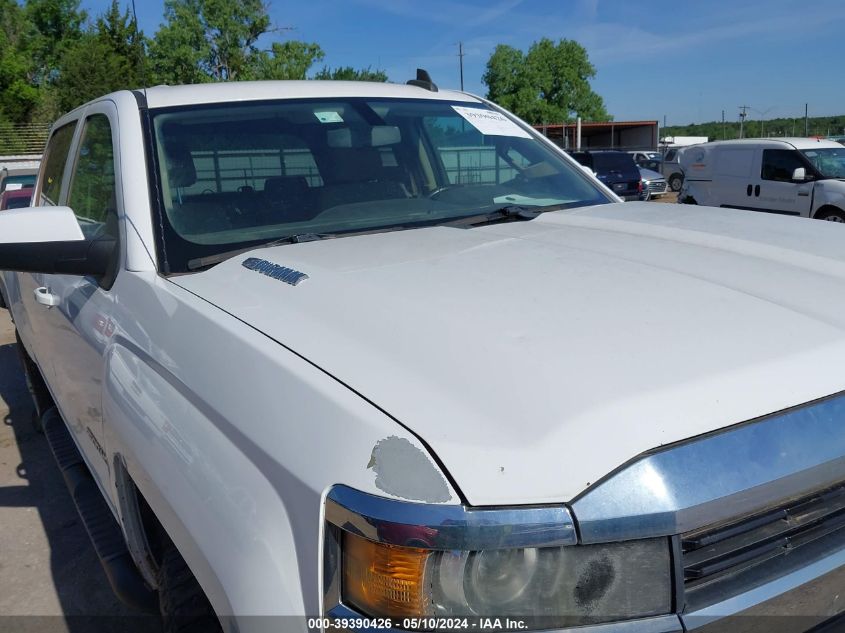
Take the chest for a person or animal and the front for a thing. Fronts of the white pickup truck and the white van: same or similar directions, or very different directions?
same or similar directions

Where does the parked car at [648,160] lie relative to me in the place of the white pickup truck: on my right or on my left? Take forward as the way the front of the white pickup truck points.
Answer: on my left

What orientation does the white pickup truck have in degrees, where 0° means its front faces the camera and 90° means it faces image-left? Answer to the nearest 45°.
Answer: approximately 315°

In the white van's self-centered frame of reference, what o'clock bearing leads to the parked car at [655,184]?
The parked car is roughly at 7 o'clock from the white van.

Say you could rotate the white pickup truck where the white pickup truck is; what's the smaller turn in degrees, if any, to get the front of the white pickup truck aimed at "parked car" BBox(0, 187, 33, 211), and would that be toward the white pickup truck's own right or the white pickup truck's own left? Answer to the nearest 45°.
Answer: approximately 180°

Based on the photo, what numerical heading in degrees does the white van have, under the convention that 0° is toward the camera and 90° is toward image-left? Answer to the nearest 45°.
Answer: approximately 315°

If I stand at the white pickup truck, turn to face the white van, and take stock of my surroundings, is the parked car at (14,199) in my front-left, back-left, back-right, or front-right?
front-left

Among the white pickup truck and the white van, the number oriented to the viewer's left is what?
0

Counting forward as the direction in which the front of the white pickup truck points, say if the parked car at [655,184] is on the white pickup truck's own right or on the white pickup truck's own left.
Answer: on the white pickup truck's own left

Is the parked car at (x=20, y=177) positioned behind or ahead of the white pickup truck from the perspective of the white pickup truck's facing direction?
behind

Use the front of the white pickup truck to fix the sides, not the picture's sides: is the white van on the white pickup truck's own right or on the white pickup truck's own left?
on the white pickup truck's own left

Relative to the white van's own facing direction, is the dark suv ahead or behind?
behind

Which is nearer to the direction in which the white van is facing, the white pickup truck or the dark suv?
the white pickup truck
